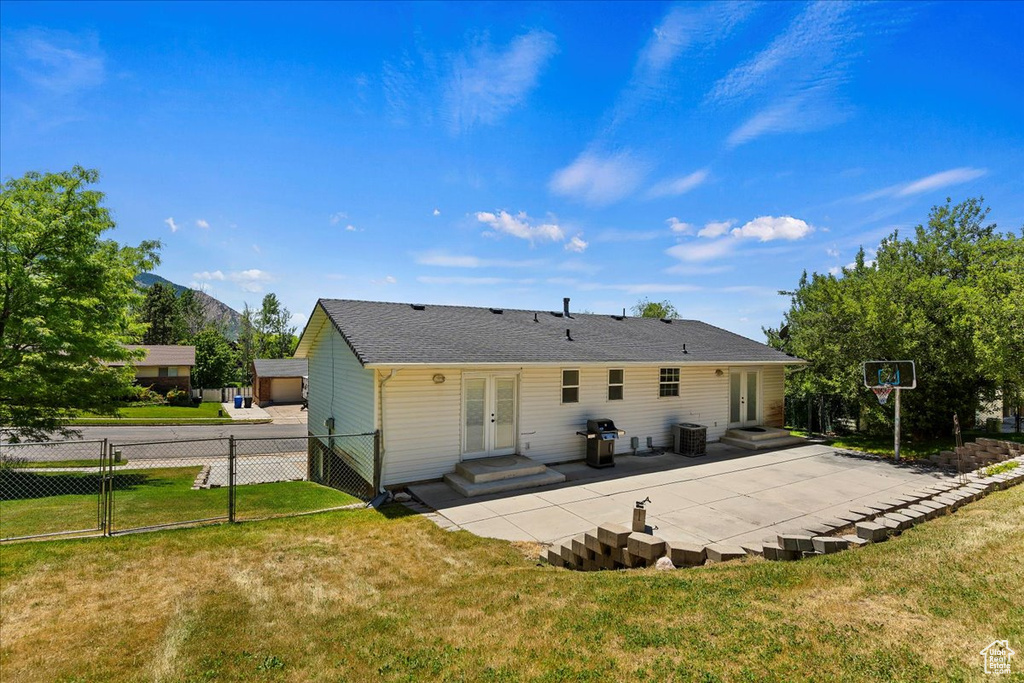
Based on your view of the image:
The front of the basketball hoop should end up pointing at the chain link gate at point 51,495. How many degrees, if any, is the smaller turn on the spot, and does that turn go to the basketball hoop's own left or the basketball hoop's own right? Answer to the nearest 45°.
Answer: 0° — it already faces it

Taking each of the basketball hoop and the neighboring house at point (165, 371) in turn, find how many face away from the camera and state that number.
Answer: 0

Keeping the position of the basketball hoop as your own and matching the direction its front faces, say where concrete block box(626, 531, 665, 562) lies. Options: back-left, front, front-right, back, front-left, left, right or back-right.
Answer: front-left

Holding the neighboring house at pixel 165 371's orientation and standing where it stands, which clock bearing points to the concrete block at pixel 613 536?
The concrete block is roughly at 12 o'clock from the neighboring house.

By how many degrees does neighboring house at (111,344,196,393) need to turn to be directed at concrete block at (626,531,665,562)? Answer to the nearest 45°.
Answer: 0° — it already faces it

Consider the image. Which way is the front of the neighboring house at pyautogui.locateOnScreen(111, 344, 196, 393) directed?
toward the camera

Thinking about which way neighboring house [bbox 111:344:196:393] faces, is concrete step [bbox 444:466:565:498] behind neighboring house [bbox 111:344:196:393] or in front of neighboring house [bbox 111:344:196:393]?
in front

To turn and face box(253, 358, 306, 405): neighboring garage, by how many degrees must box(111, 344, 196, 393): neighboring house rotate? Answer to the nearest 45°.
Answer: approximately 90° to its left
